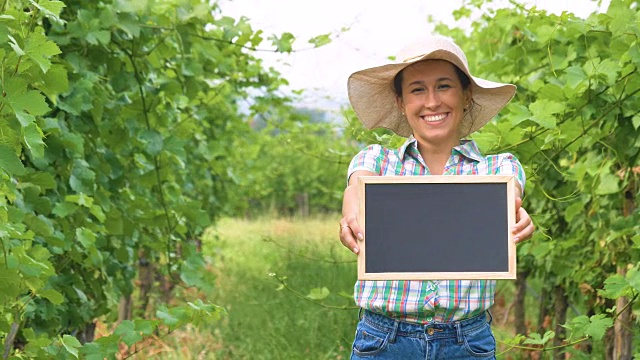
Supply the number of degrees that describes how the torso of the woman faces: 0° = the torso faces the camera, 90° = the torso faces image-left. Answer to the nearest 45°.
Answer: approximately 0°
